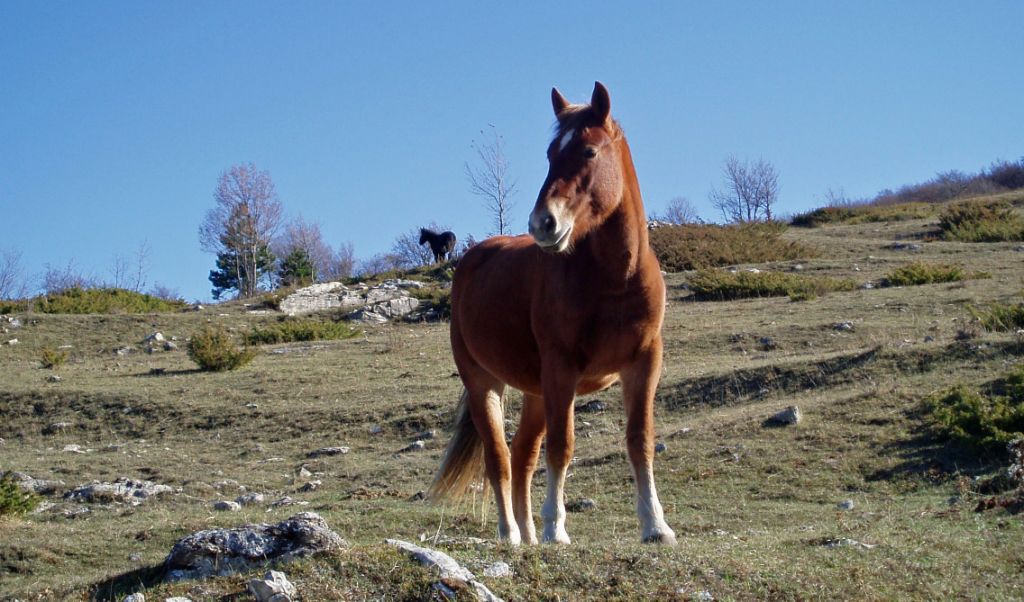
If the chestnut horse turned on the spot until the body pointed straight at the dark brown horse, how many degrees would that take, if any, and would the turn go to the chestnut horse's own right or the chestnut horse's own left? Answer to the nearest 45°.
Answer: approximately 135° to the chestnut horse's own left

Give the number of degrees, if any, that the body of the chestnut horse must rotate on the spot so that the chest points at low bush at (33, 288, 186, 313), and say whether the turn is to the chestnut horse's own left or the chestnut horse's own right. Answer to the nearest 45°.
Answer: approximately 180°

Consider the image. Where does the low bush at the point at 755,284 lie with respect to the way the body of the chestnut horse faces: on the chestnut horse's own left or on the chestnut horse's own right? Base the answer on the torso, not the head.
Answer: on the chestnut horse's own left

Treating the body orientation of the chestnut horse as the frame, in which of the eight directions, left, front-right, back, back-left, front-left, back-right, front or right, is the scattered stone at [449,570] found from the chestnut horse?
right

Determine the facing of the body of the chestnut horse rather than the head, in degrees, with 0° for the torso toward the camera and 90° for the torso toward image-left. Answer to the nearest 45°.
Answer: approximately 315°

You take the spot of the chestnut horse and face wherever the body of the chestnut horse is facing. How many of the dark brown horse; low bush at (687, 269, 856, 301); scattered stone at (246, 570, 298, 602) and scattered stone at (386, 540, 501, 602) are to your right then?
2

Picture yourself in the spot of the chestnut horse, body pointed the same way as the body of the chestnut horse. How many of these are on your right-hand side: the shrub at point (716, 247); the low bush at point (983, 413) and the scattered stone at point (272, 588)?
1

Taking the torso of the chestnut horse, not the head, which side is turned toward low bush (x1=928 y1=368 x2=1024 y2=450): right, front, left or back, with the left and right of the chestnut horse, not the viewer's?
left

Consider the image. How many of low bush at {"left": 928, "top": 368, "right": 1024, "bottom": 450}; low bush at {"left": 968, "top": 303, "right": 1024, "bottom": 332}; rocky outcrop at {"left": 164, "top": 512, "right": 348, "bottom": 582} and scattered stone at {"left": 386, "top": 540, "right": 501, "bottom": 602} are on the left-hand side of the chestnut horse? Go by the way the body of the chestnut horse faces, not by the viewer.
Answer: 2

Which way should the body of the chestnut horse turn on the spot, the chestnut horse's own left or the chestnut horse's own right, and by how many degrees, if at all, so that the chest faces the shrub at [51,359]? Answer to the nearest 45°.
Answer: approximately 180°
